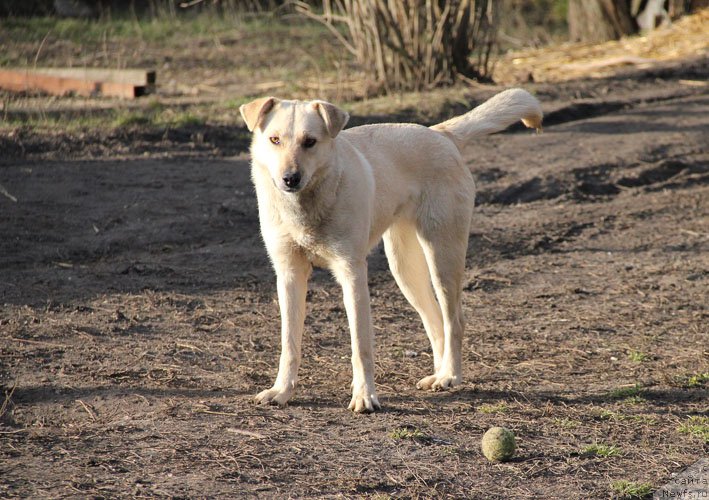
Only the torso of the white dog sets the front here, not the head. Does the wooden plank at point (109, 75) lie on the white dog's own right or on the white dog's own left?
on the white dog's own right

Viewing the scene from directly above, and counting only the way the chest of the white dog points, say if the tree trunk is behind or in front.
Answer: behind

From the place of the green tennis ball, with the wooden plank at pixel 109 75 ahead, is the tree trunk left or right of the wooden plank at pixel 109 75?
right

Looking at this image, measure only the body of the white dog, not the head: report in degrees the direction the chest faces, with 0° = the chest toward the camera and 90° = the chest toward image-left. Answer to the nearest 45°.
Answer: approximately 45°

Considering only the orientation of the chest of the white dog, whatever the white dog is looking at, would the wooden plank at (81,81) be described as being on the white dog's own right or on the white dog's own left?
on the white dog's own right

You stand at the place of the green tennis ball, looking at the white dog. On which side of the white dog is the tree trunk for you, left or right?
right

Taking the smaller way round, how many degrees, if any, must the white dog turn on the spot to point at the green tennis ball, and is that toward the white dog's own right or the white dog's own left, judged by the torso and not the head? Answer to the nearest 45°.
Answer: approximately 90° to the white dog's own left
